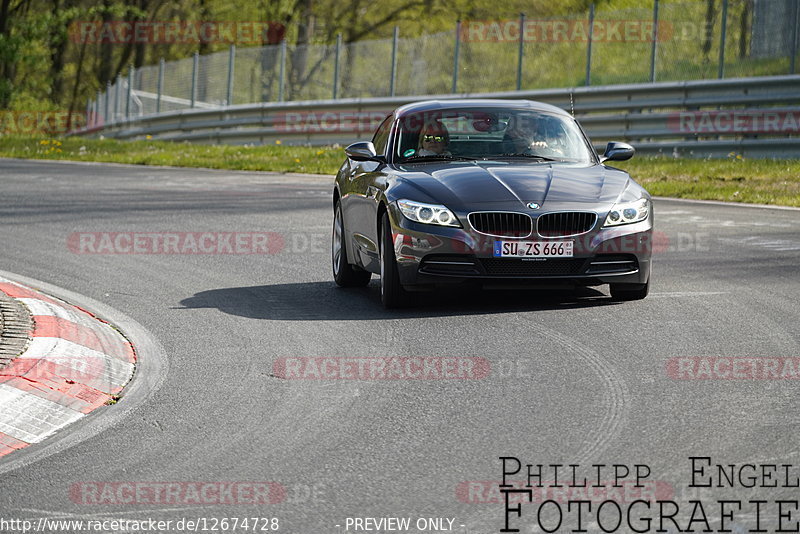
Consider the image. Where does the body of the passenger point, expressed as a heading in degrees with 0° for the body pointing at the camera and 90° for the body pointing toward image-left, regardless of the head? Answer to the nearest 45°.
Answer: approximately 0°

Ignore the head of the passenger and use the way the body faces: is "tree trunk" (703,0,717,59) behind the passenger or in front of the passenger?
behind

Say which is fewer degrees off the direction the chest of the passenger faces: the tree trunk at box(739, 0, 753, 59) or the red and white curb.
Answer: the red and white curb

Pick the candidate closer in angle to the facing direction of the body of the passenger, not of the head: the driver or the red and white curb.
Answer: the red and white curb

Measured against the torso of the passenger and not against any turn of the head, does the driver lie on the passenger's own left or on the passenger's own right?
on the passenger's own left

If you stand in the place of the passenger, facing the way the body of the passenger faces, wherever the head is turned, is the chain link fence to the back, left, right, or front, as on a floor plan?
back

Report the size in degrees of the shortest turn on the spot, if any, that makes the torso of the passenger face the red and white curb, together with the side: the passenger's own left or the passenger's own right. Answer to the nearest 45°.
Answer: approximately 45° to the passenger's own right
